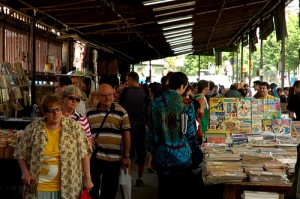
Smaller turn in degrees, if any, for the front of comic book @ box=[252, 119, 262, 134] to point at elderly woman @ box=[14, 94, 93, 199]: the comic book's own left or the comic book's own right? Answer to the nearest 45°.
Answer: approximately 45° to the comic book's own right

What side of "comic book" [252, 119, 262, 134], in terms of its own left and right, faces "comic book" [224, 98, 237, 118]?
right

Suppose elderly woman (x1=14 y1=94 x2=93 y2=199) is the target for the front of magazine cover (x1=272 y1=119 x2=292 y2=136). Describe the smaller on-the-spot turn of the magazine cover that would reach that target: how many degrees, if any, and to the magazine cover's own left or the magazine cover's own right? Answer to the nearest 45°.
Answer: approximately 45° to the magazine cover's own right

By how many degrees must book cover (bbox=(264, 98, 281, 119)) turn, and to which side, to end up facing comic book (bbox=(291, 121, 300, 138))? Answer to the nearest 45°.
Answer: approximately 90° to its left

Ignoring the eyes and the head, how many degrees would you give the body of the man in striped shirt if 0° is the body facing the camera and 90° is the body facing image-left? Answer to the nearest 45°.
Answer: approximately 0°

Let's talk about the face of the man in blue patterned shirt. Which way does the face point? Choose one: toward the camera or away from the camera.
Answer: away from the camera

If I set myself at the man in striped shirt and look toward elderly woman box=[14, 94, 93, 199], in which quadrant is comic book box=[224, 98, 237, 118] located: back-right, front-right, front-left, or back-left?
back-left
